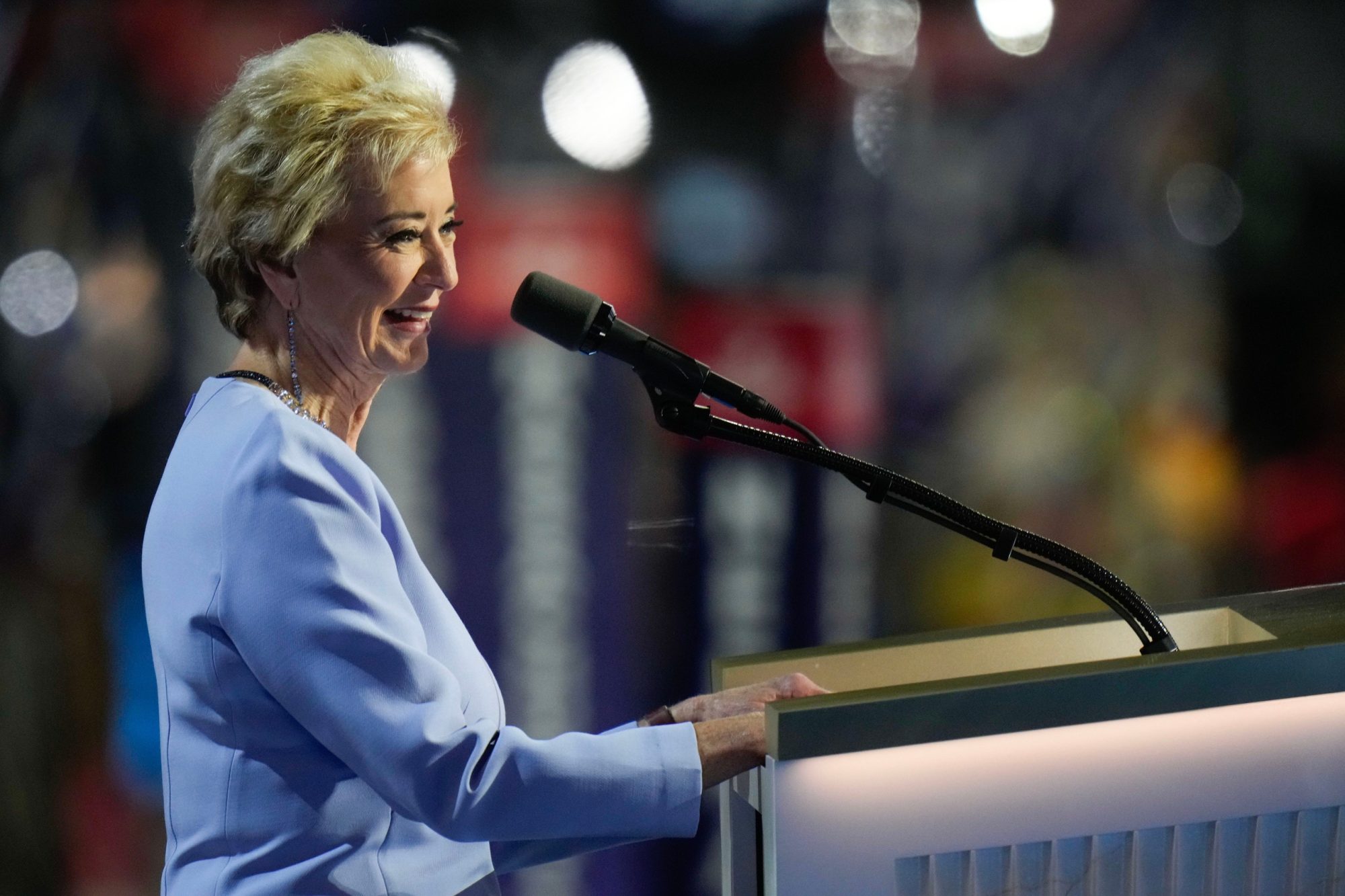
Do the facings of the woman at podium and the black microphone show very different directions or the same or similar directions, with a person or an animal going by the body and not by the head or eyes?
very different directions

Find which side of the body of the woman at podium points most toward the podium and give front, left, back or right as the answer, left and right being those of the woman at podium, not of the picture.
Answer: front

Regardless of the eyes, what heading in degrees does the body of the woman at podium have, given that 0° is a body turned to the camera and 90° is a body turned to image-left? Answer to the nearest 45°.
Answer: approximately 270°

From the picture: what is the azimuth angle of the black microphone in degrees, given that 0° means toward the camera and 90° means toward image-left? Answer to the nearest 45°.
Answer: approximately 90°

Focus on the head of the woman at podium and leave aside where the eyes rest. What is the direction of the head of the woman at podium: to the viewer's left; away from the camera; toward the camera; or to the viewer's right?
to the viewer's right
